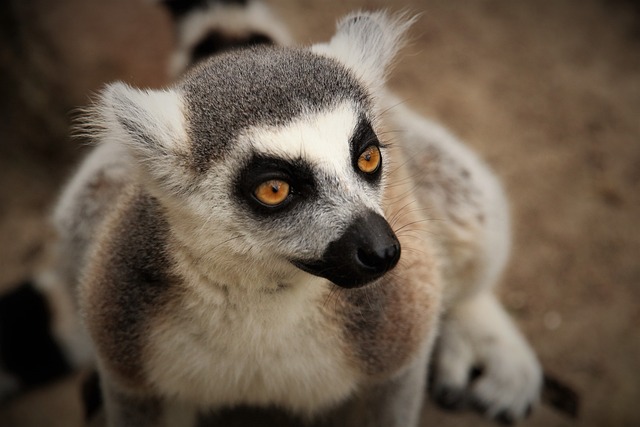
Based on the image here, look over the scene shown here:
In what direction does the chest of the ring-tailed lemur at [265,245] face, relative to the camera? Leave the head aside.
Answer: toward the camera
